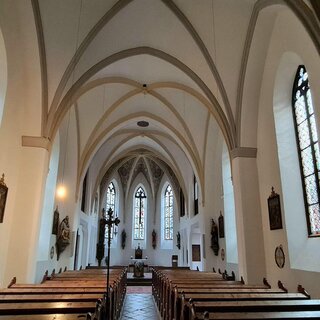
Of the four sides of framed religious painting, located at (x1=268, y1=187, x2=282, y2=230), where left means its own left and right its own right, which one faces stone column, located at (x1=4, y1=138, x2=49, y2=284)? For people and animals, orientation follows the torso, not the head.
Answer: front

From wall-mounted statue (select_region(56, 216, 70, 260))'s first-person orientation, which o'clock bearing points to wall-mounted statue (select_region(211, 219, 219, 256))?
wall-mounted statue (select_region(211, 219, 219, 256)) is roughly at 11 o'clock from wall-mounted statue (select_region(56, 216, 70, 260)).

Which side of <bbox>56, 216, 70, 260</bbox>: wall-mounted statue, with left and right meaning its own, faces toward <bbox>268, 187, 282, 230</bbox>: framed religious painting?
front

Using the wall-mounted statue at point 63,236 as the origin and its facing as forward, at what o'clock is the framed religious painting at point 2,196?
The framed religious painting is roughly at 2 o'clock from the wall-mounted statue.

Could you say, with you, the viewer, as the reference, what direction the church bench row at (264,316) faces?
facing away from the viewer

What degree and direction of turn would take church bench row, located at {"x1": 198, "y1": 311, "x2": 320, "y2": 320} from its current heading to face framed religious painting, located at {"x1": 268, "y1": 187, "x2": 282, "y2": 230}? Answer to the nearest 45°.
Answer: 0° — it already faces it

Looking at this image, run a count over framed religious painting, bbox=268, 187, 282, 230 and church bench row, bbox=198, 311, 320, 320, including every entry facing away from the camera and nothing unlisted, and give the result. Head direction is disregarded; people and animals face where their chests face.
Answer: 1

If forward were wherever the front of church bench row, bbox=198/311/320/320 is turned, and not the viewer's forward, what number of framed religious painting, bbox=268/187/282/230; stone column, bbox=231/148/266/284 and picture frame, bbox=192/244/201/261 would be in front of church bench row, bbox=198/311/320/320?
3

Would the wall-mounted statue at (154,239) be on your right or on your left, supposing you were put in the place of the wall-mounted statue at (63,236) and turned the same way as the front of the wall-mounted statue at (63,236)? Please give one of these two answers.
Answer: on your left

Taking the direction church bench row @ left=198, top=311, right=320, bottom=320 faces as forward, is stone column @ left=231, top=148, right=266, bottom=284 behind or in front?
in front

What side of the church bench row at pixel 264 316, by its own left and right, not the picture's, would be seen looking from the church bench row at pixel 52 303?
left
